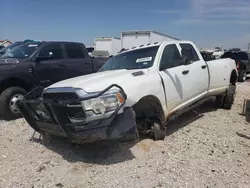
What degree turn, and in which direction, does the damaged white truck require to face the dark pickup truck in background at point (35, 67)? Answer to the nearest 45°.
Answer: approximately 90° to its right

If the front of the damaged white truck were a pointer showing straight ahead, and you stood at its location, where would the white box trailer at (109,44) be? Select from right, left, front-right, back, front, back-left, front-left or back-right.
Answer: back-right

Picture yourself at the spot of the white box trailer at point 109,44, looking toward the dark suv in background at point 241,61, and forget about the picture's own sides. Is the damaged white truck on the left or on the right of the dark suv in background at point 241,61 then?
right

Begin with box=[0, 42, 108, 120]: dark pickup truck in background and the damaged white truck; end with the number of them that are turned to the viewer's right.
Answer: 0

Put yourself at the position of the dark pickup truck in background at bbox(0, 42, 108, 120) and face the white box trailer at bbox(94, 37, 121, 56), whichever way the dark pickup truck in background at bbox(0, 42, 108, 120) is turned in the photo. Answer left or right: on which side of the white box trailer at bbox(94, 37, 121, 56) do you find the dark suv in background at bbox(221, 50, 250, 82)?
right

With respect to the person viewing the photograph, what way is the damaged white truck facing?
facing the viewer and to the left of the viewer

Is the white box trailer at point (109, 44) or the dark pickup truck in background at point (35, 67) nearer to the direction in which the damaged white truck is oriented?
the dark pickup truck in background

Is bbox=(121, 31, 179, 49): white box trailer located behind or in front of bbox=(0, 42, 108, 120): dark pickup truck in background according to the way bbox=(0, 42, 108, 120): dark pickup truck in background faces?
behind

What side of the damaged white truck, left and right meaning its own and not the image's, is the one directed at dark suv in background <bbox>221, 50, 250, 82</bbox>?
back

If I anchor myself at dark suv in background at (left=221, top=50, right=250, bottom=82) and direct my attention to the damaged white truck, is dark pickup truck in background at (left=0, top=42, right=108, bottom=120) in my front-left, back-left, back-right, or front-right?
front-right

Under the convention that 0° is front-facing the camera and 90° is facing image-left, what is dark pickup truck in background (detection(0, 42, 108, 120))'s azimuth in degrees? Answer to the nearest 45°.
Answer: approximately 45°

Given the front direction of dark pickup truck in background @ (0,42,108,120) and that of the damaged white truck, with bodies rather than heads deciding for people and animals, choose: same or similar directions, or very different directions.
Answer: same or similar directions

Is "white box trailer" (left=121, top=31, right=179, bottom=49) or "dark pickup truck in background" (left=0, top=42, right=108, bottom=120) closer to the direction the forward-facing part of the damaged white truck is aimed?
the dark pickup truck in background

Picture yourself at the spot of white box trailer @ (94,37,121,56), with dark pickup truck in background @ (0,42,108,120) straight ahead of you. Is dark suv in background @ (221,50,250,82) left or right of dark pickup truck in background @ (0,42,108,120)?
left
